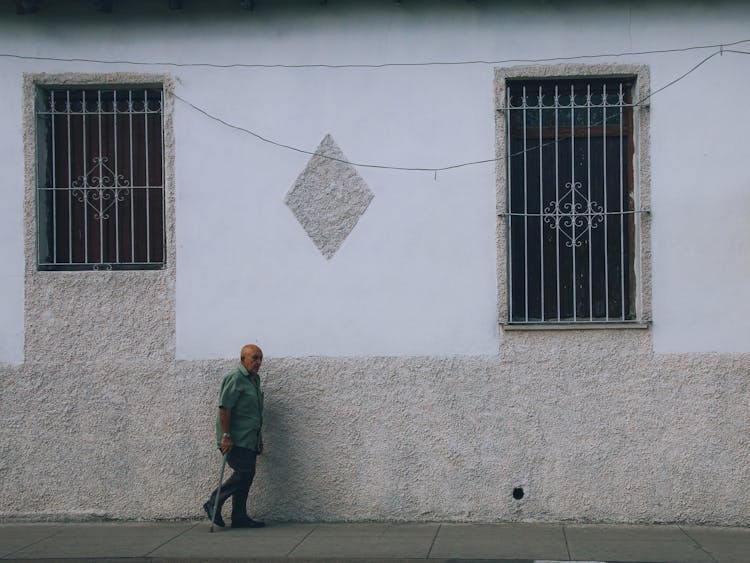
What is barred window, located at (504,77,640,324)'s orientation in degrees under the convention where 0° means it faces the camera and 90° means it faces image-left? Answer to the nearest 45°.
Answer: approximately 0°

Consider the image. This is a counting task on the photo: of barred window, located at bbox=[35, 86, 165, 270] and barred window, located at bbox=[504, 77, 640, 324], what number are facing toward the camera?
2

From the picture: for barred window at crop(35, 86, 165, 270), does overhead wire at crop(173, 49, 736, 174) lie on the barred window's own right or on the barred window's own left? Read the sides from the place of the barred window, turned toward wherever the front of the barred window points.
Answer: on the barred window's own left

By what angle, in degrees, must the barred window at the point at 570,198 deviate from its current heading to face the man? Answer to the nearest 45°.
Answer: approximately 90° to its right

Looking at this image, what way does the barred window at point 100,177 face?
toward the camera
